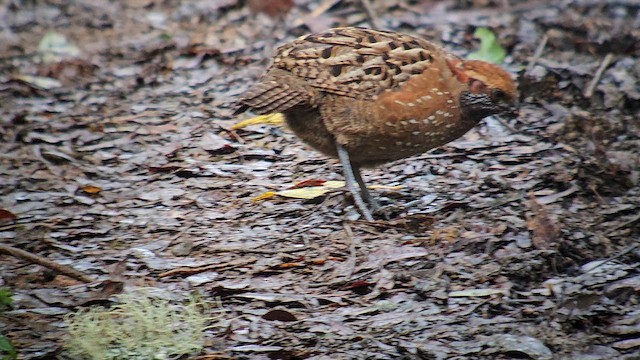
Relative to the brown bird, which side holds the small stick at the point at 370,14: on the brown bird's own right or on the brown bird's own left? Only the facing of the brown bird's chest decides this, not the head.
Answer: on the brown bird's own left

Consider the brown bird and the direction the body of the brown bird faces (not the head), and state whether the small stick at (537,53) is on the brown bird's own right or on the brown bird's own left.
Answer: on the brown bird's own left

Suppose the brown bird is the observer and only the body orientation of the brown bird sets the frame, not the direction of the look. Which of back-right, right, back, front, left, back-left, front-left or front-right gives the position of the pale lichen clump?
back-right

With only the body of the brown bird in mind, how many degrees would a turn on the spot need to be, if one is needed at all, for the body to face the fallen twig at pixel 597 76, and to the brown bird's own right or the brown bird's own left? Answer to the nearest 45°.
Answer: approximately 45° to the brown bird's own left

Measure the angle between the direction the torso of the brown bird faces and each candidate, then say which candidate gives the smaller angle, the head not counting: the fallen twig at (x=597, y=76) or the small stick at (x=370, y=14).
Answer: the fallen twig

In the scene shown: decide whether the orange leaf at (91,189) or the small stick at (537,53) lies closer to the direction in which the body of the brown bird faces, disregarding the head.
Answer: the small stick

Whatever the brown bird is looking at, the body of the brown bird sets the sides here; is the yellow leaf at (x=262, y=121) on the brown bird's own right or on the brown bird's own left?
on the brown bird's own left

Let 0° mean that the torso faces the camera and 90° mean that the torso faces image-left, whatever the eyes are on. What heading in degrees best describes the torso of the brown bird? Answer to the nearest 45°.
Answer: approximately 270°

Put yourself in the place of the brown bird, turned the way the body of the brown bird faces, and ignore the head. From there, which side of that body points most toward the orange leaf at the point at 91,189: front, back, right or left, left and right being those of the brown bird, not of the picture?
back
